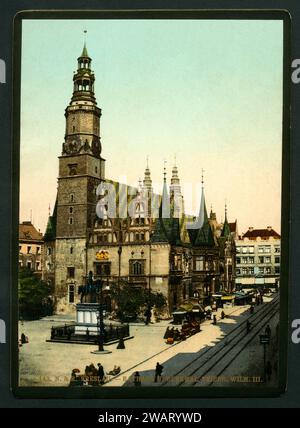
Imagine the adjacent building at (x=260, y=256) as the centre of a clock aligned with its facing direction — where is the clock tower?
The clock tower is roughly at 3 o'clock from the adjacent building.

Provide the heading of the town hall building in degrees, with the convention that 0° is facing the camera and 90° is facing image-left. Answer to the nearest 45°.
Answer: approximately 45°

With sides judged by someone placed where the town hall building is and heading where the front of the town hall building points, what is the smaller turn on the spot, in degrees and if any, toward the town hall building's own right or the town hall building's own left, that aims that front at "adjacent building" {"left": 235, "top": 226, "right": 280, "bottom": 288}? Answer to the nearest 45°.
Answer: approximately 135° to the town hall building's own left

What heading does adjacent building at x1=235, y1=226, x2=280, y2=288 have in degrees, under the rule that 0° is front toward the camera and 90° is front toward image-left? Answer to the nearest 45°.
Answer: approximately 0°
